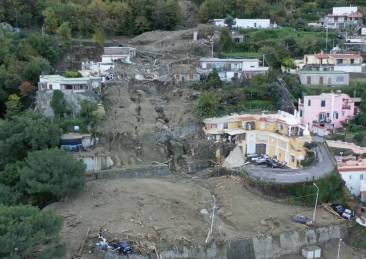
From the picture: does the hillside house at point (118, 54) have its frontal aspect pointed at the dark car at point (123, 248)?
yes

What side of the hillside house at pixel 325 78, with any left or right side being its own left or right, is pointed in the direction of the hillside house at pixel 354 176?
front

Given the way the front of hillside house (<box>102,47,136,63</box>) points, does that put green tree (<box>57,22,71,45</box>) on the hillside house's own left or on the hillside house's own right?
on the hillside house's own right

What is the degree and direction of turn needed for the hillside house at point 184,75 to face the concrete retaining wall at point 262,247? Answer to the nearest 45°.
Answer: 0° — it already faces it

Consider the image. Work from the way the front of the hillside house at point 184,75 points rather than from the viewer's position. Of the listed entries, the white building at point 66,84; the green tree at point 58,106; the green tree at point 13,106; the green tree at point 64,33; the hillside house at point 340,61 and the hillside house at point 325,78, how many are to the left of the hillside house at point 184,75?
2

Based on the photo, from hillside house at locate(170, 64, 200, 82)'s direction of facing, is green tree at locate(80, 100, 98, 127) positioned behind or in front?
in front

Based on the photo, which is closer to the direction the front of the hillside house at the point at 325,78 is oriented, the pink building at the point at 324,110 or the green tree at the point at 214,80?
the pink building

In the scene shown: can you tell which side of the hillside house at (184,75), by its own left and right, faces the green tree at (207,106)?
front

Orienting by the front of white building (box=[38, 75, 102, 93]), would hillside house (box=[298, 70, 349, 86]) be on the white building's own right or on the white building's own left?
on the white building's own left

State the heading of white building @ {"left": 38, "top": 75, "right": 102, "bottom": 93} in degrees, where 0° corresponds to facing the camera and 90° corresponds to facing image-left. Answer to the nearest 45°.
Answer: approximately 0°

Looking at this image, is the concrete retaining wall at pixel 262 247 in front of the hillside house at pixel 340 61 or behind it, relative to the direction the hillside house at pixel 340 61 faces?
in front
